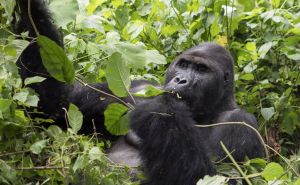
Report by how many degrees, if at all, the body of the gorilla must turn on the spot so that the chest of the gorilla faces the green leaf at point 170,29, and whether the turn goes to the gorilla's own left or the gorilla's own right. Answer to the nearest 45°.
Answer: approximately 135° to the gorilla's own right

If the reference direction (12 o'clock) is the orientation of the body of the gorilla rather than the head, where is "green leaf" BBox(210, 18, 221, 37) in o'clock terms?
The green leaf is roughly at 5 o'clock from the gorilla.

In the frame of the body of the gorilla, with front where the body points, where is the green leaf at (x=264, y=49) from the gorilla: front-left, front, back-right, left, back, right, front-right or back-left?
back

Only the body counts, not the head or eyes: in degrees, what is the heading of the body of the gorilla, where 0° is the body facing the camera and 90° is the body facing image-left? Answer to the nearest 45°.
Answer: approximately 45°

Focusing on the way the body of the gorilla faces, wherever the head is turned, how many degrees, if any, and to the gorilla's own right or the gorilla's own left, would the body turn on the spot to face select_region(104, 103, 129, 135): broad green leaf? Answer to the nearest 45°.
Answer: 0° — it already faces it
